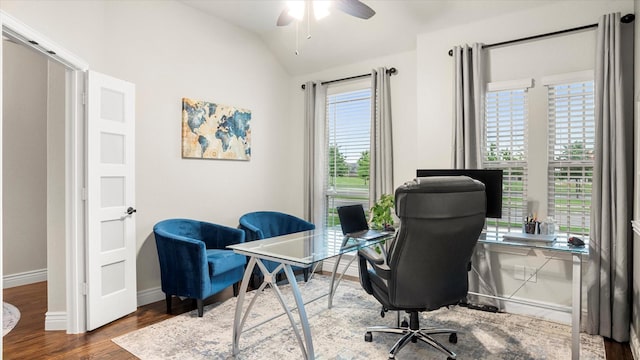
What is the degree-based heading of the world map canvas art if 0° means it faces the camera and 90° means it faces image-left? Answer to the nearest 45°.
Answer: approximately 315°

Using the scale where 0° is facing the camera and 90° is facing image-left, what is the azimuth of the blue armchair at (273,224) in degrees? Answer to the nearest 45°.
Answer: approximately 315°

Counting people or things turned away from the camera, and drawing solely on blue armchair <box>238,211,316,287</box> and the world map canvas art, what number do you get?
0

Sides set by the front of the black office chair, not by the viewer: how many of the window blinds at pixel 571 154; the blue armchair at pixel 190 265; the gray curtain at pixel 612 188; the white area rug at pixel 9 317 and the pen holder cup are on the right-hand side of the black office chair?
3

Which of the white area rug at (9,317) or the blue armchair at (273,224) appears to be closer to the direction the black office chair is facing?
the blue armchair

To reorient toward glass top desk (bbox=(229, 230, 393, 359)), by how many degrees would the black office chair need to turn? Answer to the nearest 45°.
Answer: approximately 45° to its left

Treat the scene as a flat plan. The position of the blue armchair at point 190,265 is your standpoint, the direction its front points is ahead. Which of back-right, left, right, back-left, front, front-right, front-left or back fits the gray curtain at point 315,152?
left

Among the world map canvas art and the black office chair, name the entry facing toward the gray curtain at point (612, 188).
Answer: the world map canvas art

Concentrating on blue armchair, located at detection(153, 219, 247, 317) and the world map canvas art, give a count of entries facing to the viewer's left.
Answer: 0

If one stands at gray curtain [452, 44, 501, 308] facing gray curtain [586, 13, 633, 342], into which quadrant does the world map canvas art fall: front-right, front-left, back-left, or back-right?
back-right

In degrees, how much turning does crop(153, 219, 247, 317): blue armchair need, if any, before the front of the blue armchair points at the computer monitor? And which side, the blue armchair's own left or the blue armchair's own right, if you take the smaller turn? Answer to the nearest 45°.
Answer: approximately 45° to the blue armchair's own left

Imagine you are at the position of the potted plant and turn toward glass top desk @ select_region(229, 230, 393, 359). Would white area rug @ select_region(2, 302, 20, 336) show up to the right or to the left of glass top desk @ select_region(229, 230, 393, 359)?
right

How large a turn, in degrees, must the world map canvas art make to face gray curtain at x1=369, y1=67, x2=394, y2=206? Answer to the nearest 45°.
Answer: approximately 45° to its left

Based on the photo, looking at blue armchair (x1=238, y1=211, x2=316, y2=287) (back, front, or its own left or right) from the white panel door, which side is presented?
right
